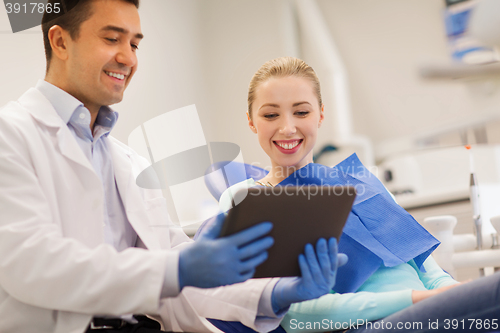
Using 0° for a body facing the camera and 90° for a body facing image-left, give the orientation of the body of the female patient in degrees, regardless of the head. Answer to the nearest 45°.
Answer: approximately 315°

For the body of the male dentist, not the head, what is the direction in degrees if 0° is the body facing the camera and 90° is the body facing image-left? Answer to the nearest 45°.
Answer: approximately 315°
